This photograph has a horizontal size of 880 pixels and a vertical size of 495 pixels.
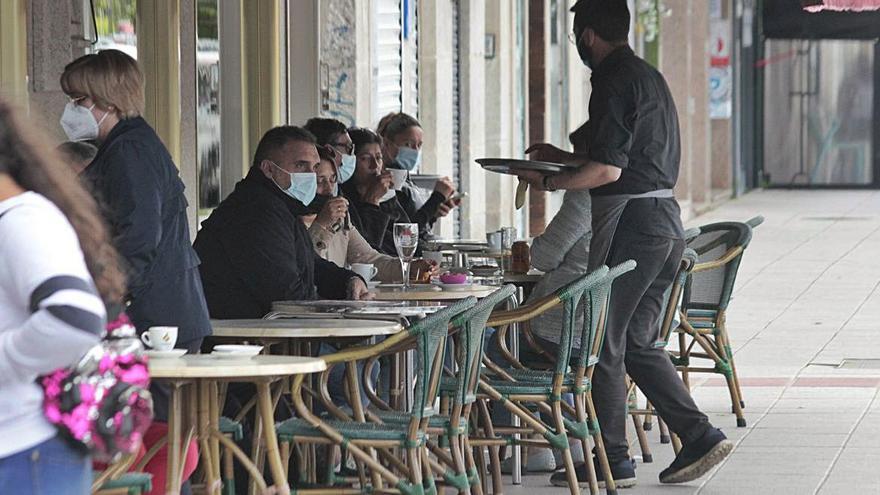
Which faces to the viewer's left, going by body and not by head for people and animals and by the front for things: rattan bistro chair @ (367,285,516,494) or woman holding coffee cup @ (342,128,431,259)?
the rattan bistro chair

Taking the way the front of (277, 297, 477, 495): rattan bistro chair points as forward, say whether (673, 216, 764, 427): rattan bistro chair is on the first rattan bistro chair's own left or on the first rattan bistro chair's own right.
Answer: on the first rattan bistro chair's own right

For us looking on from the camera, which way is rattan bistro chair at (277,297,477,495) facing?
facing to the left of the viewer

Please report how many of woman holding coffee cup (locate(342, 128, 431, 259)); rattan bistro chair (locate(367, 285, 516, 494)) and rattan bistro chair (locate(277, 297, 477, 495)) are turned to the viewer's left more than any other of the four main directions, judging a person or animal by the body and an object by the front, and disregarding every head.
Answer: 2

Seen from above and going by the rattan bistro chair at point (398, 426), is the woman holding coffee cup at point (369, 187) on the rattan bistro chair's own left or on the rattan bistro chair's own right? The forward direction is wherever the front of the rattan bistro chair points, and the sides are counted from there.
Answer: on the rattan bistro chair's own right

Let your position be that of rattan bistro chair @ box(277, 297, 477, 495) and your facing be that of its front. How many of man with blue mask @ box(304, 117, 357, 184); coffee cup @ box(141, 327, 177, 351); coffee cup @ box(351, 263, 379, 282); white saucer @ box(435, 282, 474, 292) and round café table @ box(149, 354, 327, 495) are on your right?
3

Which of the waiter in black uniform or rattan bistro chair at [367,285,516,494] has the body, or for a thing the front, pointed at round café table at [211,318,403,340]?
the rattan bistro chair

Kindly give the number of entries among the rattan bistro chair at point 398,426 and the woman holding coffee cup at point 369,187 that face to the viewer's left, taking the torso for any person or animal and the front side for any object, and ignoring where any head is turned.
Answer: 1

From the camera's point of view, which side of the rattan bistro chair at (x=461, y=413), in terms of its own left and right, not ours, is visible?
left

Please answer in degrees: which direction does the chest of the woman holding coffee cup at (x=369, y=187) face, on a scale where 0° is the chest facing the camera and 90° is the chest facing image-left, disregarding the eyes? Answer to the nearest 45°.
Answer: approximately 315°

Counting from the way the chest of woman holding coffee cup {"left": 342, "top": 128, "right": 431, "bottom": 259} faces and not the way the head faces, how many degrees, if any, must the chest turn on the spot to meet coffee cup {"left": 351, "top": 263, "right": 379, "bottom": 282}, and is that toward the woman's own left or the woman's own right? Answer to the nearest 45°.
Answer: approximately 45° to the woman's own right

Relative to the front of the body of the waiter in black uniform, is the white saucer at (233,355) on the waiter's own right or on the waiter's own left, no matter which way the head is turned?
on the waiter's own left
